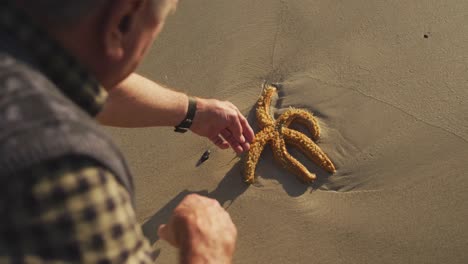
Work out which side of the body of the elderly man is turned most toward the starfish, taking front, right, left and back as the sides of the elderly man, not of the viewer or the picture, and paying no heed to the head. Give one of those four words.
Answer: front

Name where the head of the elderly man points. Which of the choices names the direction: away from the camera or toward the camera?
away from the camera

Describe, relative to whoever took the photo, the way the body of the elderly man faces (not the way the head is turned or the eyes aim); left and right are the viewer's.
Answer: facing away from the viewer and to the right of the viewer
